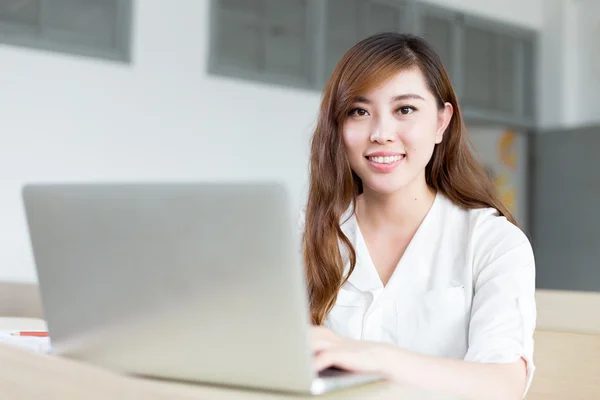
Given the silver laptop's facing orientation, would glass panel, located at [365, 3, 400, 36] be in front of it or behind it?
in front

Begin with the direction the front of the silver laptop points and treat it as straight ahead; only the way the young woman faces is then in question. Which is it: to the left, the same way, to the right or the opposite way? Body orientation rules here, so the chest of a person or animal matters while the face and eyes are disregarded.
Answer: the opposite way

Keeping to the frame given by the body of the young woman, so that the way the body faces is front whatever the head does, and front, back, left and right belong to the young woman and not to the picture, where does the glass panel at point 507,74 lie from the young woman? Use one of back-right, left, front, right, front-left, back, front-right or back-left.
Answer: back-right

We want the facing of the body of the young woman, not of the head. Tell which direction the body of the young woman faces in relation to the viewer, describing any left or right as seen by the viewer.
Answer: facing the viewer and to the left of the viewer

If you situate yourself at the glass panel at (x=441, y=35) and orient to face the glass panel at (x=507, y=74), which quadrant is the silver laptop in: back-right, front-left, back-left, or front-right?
back-right

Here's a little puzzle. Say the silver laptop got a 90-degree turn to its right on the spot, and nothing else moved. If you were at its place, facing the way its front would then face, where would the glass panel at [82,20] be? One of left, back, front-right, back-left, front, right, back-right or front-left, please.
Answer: back-left

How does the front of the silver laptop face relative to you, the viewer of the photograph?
facing away from the viewer and to the right of the viewer

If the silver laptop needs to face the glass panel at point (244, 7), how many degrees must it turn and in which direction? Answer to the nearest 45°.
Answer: approximately 45° to its left

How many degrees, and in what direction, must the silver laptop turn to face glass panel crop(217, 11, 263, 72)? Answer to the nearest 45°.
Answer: approximately 45° to its left

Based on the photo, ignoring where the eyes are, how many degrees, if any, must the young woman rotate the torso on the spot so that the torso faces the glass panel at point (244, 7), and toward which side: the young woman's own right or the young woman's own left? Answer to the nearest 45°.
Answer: approximately 135° to the young woman's own right
